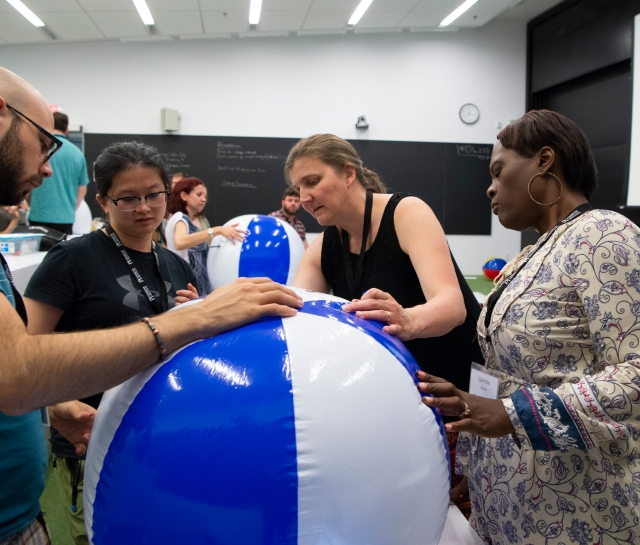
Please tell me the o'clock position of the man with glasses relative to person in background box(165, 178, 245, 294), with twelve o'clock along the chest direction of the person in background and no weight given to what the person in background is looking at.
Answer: The man with glasses is roughly at 3 o'clock from the person in background.

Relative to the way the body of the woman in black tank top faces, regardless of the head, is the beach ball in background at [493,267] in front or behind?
behind

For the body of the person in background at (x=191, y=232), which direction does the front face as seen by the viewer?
to the viewer's right

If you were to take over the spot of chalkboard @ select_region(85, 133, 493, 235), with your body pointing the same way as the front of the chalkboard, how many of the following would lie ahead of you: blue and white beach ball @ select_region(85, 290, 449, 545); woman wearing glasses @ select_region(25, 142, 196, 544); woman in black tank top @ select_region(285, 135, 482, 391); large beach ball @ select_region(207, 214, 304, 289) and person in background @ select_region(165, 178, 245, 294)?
5

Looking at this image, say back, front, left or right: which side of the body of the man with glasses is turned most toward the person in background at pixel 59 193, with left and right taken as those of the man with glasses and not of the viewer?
left

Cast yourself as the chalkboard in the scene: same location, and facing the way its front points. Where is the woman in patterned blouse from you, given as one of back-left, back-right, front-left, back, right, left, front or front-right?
front

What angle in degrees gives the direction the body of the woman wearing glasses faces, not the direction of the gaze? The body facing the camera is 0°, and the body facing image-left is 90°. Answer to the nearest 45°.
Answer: approximately 315°

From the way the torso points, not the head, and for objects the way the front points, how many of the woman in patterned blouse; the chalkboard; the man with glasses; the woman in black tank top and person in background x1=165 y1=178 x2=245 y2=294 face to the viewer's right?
2

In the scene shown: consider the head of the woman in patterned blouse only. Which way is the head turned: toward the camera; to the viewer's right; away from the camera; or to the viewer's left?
to the viewer's left

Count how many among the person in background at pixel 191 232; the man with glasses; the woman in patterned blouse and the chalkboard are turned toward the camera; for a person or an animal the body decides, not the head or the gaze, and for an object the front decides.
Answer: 1

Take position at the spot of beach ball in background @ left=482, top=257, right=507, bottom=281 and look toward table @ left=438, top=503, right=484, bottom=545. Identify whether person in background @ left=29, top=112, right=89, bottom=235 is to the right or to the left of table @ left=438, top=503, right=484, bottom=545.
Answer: right

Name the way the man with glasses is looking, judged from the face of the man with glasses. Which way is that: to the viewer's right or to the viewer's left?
to the viewer's right

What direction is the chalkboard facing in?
toward the camera

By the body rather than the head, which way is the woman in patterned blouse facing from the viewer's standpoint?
to the viewer's left

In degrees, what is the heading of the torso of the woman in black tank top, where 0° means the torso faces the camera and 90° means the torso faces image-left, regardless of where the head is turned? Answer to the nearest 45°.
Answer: approximately 45°

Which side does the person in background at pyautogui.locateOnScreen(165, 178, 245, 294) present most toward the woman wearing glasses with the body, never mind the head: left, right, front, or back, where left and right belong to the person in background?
right

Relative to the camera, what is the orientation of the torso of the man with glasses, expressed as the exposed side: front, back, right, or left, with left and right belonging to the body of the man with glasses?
right
